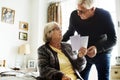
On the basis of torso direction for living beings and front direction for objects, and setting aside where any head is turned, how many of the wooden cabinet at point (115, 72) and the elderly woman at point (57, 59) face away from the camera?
0

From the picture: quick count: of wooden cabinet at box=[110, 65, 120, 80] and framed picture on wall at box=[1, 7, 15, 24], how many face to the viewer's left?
0

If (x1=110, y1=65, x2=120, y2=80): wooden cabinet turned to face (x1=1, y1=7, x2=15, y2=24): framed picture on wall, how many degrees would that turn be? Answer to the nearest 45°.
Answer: approximately 135° to its right

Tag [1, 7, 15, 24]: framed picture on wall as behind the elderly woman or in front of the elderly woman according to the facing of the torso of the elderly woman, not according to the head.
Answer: behind

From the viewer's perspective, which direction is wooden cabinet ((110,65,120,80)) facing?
toward the camera

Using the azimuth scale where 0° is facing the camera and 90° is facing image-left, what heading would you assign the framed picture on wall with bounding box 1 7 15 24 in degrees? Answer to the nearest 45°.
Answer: approximately 315°

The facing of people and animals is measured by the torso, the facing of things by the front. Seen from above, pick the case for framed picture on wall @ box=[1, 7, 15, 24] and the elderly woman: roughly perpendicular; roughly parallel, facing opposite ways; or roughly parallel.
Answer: roughly parallel

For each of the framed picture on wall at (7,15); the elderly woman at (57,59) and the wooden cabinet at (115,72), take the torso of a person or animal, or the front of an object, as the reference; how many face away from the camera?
0
